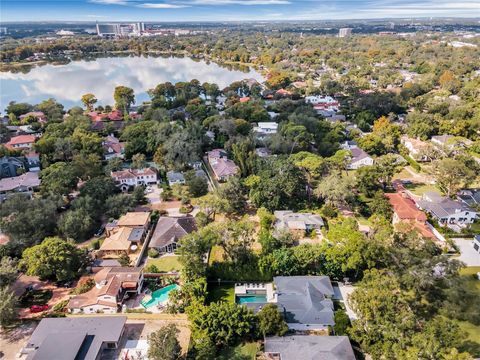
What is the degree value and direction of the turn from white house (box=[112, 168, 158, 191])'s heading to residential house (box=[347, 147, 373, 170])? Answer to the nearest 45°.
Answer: approximately 90° to its left

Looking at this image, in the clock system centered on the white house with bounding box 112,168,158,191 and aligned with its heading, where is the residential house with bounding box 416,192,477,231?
The residential house is roughly at 10 o'clock from the white house.

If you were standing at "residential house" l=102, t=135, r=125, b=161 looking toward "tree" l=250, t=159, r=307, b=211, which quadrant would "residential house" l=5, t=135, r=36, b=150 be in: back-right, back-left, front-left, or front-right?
back-right

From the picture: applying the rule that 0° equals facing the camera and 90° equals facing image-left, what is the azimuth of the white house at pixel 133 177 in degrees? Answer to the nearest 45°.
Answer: approximately 0°

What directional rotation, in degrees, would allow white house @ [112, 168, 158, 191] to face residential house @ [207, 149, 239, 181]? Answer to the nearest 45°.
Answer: approximately 90° to its left

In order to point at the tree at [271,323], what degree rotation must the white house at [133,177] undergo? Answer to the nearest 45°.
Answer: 0° — it already faces it

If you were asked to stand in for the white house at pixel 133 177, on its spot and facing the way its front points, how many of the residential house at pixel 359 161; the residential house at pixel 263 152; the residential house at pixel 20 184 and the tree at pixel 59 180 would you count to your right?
2

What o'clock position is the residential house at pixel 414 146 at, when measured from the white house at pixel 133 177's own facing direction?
The residential house is roughly at 9 o'clock from the white house.

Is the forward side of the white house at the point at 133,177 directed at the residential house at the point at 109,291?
yes

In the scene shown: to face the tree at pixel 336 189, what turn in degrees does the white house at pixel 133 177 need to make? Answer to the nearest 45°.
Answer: approximately 45° to its left

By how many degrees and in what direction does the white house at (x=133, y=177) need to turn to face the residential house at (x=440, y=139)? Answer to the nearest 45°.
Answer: approximately 90° to its left

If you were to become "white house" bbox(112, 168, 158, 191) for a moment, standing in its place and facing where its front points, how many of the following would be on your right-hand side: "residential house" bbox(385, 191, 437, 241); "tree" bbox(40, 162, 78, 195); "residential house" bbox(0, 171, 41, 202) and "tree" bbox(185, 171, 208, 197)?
2
